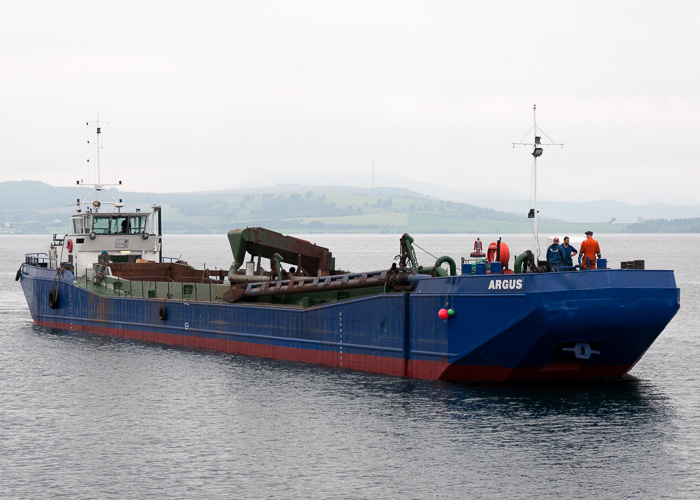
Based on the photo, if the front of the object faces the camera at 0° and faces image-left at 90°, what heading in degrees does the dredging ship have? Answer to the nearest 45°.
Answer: approximately 315°

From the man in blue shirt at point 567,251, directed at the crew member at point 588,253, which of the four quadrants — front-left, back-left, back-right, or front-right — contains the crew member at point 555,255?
back-right
